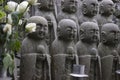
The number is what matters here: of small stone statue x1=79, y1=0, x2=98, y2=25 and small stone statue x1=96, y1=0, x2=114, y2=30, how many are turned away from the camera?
0

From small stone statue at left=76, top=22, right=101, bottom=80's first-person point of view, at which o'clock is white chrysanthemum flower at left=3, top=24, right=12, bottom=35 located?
The white chrysanthemum flower is roughly at 2 o'clock from the small stone statue.

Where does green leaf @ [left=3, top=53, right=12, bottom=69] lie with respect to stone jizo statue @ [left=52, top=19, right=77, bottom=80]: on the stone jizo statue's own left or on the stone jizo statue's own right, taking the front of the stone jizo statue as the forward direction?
on the stone jizo statue's own right

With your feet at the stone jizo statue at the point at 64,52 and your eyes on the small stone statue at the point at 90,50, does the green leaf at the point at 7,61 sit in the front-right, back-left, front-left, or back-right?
back-right

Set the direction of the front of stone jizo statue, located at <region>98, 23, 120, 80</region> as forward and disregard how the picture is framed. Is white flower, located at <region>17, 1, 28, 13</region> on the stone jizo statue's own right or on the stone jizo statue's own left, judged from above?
on the stone jizo statue's own right

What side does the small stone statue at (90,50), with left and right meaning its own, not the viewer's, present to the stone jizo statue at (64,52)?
right

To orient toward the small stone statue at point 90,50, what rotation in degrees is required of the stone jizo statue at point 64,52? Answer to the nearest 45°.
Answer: approximately 90° to its left

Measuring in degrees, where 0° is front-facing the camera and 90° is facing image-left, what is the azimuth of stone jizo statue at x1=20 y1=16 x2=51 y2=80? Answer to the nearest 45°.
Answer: approximately 315°

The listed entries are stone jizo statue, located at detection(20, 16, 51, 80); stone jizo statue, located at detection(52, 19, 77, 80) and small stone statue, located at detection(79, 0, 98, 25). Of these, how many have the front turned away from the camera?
0

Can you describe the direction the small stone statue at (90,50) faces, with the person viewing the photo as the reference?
facing the viewer and to the right of the viewer

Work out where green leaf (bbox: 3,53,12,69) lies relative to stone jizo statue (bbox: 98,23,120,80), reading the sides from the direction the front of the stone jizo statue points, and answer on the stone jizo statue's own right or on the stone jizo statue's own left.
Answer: on the stone jizo statue's own right

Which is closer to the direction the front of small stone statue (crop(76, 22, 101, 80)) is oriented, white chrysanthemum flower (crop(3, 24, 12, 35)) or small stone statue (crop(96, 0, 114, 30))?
the white chrysanthemum flower

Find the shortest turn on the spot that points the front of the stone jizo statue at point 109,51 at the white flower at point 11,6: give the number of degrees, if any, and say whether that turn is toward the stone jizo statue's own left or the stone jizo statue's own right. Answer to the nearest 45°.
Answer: approximately 45° to the stone jizo statue's own right

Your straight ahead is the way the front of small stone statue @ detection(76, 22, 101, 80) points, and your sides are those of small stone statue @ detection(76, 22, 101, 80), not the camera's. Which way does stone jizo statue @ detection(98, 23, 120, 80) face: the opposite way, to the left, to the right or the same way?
the same way

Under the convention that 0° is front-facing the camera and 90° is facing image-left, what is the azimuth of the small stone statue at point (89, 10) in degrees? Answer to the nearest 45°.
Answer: approximately 315°

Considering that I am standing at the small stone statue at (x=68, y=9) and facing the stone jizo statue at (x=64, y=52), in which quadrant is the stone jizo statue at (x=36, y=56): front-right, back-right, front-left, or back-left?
front-right

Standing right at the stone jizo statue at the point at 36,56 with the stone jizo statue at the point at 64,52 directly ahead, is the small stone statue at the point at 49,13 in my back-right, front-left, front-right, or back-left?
front-left

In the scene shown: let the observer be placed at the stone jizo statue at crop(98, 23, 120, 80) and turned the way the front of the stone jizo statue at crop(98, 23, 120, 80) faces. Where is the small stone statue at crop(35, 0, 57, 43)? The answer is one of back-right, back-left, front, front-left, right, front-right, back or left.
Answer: back-right

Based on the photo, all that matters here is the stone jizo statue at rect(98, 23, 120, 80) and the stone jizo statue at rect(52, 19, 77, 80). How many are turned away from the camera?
0
